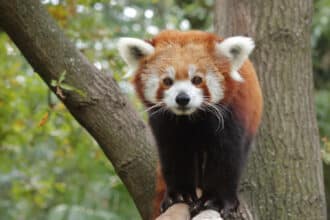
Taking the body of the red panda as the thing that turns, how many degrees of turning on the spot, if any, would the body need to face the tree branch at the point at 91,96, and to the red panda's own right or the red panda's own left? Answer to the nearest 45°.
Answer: approximately 90° to the red panda's own right

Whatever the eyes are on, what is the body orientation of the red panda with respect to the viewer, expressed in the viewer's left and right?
facing the viewer
